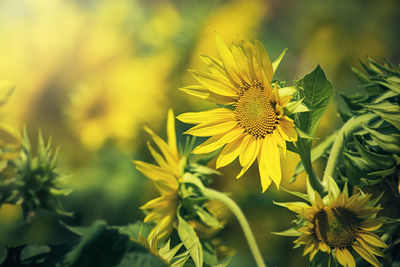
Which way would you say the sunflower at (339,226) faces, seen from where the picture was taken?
facing the viewer

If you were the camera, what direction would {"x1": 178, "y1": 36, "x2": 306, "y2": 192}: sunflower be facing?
facing the viewer and to the left of the viewer

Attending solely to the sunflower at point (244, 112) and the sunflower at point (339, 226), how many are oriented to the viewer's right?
0
